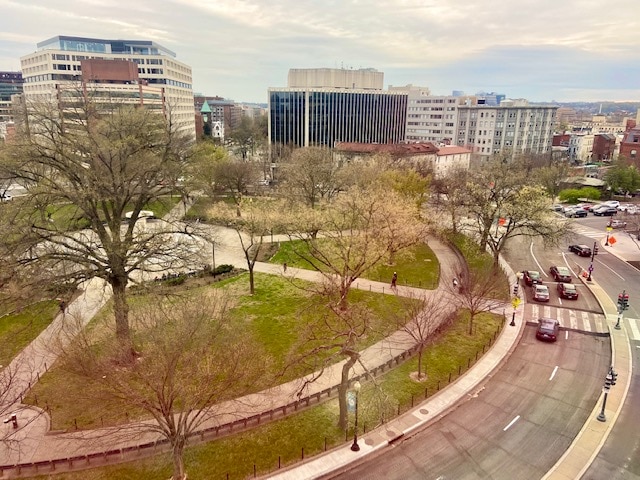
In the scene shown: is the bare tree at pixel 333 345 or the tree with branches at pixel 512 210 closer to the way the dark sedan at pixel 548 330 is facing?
the tree with branches

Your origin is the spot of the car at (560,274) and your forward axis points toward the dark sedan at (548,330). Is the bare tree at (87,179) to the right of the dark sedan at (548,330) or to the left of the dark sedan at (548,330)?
right

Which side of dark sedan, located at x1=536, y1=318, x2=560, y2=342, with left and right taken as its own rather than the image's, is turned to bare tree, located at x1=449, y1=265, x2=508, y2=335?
left

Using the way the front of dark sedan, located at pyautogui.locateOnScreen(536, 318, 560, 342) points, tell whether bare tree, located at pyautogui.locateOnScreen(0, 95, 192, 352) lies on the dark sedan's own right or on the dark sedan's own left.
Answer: on the dark sedan's own left

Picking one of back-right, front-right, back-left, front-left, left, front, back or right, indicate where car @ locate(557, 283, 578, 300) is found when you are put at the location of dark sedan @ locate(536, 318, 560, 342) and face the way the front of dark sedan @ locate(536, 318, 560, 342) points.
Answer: front

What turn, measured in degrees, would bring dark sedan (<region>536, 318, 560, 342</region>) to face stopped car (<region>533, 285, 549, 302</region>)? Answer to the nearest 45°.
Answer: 0° — it already faces it

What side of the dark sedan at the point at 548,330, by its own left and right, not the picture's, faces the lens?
back
